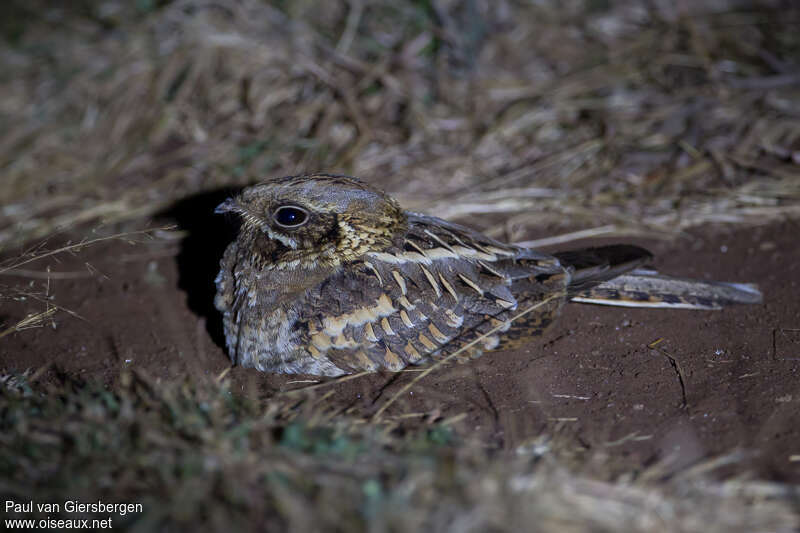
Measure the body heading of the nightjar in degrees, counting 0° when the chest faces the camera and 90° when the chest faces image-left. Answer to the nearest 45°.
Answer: approximately 90°

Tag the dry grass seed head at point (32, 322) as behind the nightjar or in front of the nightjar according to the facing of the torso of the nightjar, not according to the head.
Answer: in front
